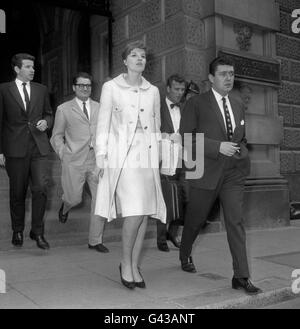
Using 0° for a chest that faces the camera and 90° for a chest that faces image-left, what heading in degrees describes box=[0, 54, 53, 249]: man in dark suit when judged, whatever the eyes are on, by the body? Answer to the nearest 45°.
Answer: approximately 0°

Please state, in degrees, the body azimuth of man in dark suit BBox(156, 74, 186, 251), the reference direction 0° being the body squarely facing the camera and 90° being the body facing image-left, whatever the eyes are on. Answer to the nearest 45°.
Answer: approximately 315°

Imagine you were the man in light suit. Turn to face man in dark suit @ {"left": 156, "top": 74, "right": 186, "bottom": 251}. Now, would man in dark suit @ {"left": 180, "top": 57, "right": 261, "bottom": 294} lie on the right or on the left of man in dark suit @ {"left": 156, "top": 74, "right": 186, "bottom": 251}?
right

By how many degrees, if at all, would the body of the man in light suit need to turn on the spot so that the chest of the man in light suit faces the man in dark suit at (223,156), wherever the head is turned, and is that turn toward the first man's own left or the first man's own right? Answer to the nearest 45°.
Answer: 0° — they already face them

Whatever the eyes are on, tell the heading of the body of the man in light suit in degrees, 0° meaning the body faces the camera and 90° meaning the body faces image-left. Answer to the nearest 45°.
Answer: approximately 315°

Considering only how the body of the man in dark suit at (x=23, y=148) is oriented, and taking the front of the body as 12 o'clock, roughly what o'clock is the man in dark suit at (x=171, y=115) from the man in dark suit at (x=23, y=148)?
the man in dark suit at (x=171, y=115) is roughly at 9 o'clock from the man in dark suit at (x=23, y=148).
